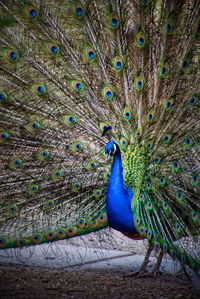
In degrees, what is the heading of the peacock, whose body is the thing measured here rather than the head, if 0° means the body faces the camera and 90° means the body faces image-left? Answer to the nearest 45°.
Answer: approximately 45°
